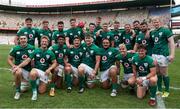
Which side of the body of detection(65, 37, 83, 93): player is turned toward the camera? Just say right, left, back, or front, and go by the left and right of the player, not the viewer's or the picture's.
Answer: front

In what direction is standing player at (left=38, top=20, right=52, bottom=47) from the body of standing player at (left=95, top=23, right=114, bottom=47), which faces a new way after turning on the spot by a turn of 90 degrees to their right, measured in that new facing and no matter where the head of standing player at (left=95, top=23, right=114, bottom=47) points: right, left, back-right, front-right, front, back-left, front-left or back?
front

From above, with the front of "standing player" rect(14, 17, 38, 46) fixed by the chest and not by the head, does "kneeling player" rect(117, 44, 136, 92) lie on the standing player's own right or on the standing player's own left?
on the standing player's own left

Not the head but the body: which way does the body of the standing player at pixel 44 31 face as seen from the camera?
toward the camera

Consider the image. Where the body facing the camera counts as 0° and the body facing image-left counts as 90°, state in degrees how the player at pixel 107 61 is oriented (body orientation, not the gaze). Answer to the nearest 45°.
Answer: approximately 0°

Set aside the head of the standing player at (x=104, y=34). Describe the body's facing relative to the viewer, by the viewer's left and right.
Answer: facing the viewer

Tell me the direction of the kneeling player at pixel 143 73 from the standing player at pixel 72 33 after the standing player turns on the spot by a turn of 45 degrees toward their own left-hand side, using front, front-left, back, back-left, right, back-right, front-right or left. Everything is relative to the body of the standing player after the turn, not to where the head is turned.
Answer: front

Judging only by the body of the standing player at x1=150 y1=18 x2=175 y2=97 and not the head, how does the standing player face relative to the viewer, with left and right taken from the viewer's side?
facing the viewer and to the left of the viewer

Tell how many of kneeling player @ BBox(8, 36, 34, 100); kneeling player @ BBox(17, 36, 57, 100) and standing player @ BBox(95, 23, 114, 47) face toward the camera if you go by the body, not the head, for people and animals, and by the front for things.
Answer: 3
